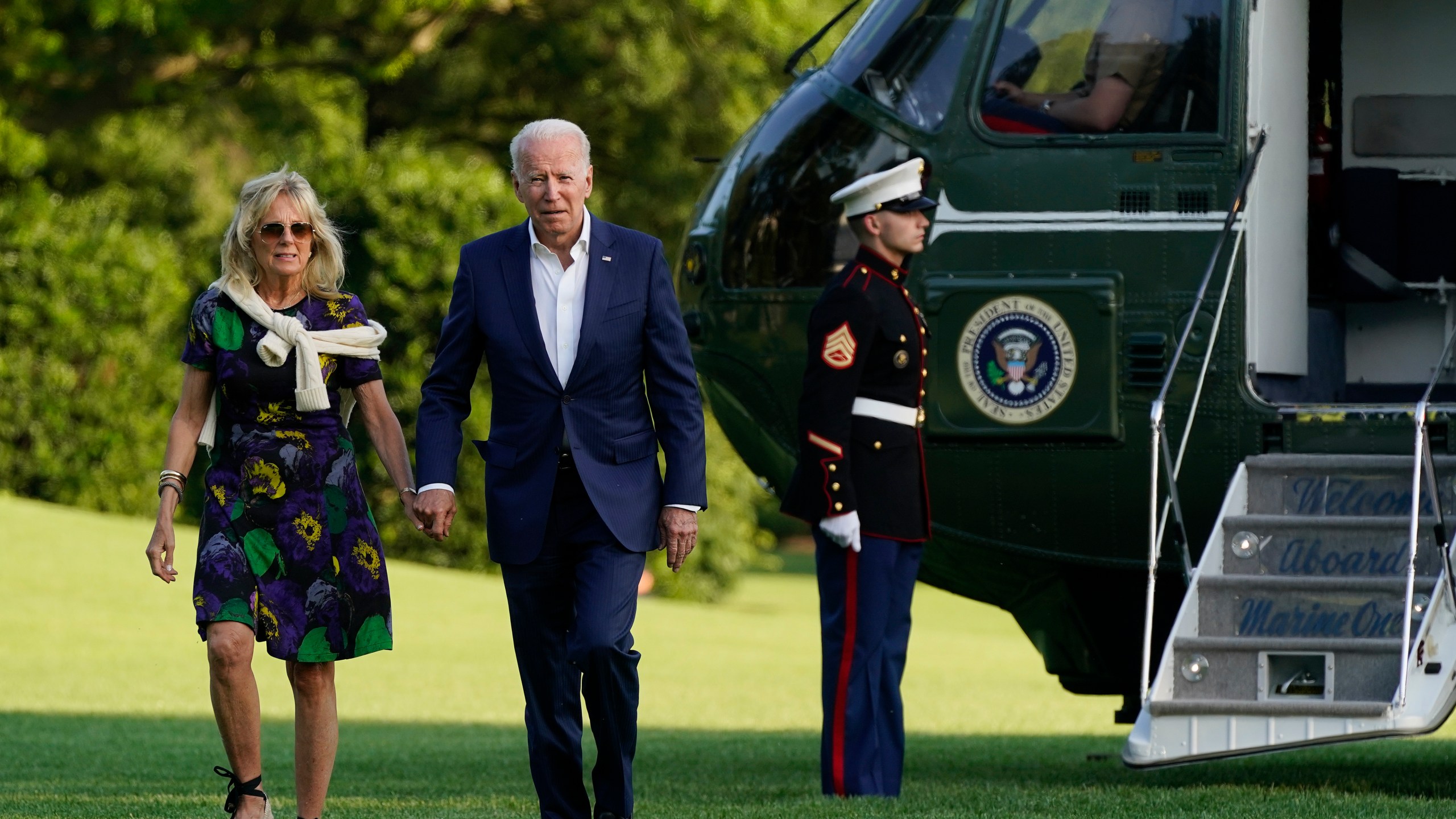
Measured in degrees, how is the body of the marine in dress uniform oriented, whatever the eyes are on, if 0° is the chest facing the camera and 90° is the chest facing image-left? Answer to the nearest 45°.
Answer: approximately 270°

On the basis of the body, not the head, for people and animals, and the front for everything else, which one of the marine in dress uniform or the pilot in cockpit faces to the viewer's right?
the marine in dress uniform

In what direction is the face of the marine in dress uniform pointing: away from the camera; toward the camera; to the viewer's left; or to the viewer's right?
to the viewer's right

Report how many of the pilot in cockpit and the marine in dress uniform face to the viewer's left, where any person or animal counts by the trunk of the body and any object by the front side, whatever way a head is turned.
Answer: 1

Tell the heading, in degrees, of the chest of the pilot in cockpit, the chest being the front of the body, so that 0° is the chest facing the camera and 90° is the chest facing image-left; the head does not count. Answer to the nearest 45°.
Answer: approximately 90°

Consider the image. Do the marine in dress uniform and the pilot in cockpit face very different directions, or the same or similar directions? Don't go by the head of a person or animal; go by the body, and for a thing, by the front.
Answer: very different directions
